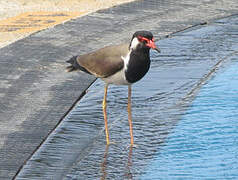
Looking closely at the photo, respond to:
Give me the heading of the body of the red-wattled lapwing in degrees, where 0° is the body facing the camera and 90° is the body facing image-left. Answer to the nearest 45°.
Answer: approximately 315°
